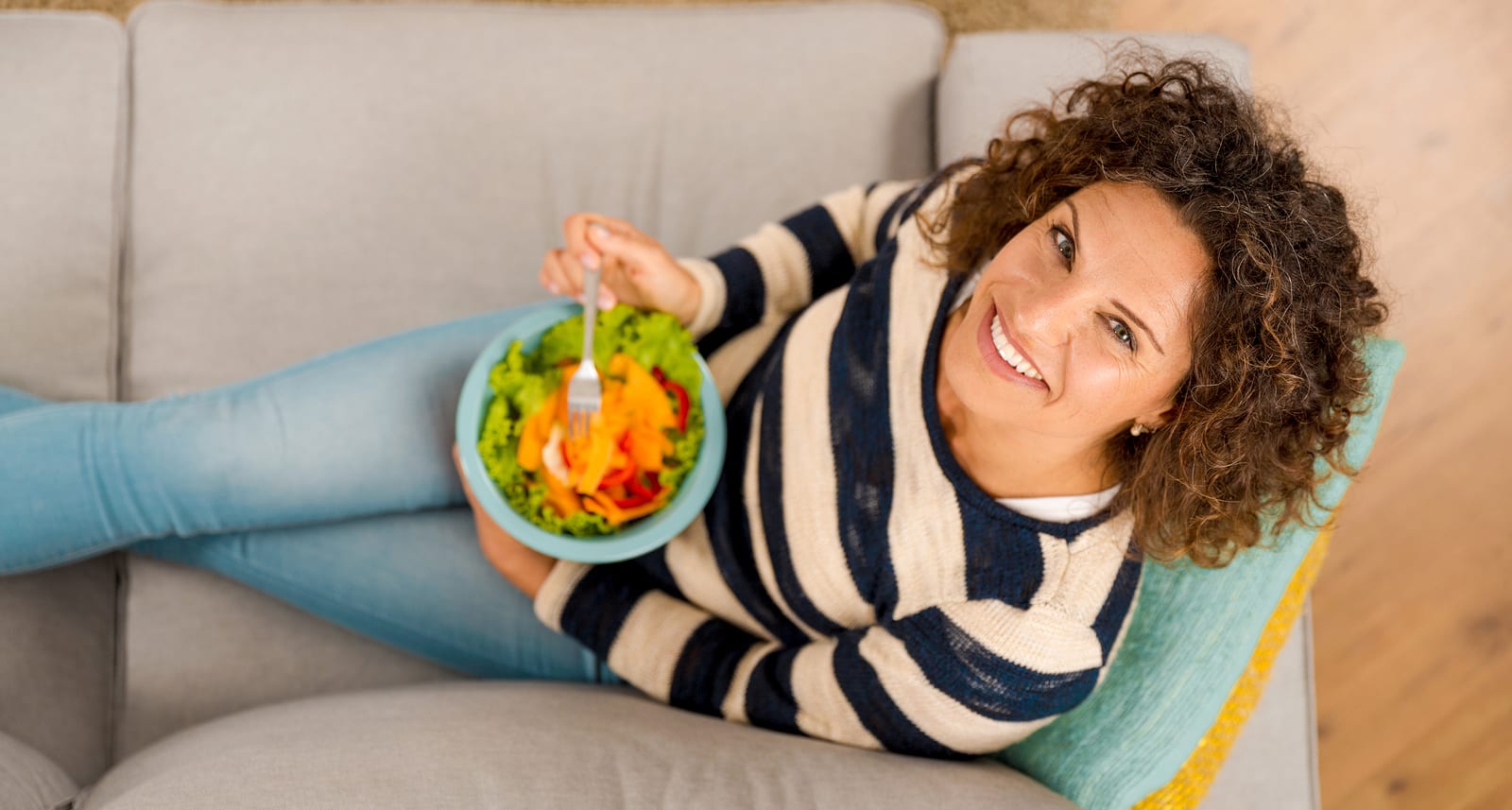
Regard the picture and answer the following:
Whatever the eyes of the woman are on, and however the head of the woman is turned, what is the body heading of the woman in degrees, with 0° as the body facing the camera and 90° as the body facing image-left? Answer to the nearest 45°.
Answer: approximately 90°
